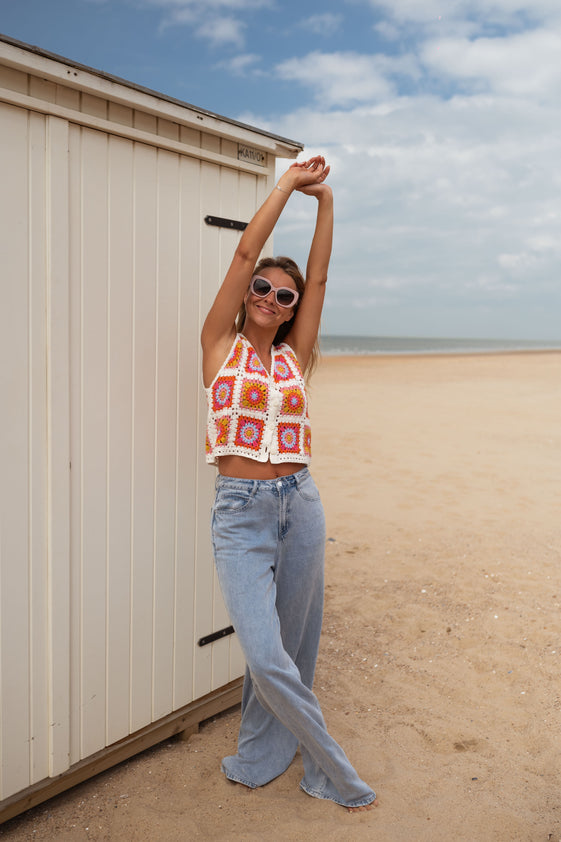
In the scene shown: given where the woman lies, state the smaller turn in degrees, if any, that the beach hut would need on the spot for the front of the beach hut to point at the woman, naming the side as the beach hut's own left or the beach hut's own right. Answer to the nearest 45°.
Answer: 0° — it already faces them

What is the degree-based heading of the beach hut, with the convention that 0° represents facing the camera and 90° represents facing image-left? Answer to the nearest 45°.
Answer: approximately 315°
